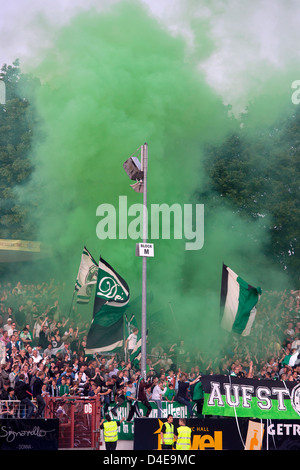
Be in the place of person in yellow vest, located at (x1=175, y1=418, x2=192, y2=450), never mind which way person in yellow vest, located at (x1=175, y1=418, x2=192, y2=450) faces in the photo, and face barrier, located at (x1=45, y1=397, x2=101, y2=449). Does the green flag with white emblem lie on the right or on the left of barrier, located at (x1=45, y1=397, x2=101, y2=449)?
right

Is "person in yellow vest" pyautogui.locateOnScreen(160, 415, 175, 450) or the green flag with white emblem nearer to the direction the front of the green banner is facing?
the person in yellow vest

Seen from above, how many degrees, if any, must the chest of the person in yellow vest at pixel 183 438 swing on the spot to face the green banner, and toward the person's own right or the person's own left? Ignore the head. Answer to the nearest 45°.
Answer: approximately 45° to the person's own right

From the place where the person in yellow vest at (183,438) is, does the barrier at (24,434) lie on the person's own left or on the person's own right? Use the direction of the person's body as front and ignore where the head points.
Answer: on the person's own left

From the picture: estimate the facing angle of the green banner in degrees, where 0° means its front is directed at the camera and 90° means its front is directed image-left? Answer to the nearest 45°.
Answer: approximately 0°

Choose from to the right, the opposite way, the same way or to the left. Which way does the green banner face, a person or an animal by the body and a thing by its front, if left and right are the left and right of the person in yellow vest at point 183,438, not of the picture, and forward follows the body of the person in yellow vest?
the opposite way

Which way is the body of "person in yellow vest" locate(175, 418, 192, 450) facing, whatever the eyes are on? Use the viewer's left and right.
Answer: facing away from the viewer

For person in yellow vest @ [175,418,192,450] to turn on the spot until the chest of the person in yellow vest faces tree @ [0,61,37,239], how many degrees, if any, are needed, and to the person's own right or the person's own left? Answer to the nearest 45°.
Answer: approximately 45° to the person's own left
